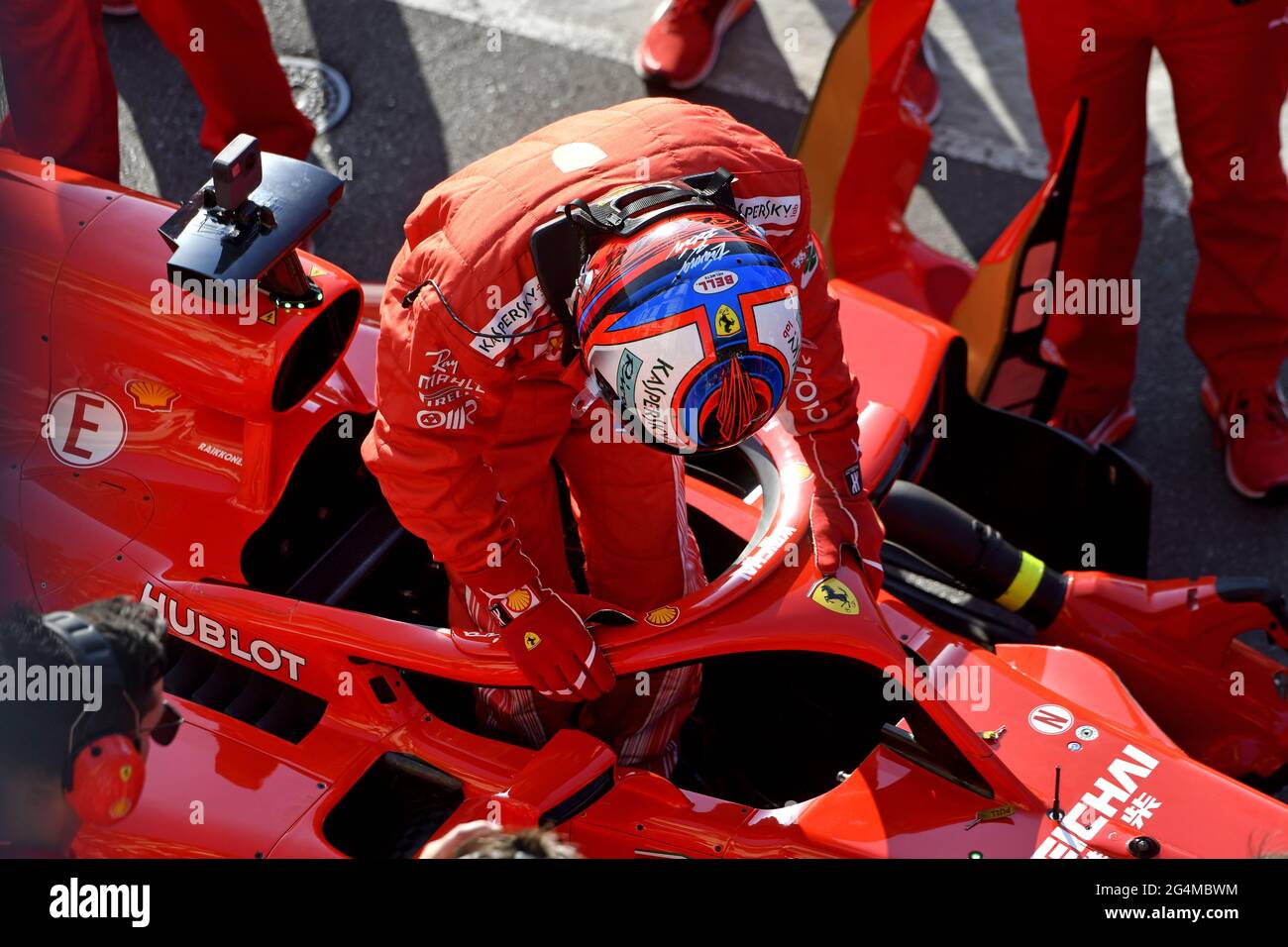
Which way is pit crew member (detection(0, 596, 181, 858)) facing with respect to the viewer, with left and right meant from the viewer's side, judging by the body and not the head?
facing away from the viewer and to the right of the viewer

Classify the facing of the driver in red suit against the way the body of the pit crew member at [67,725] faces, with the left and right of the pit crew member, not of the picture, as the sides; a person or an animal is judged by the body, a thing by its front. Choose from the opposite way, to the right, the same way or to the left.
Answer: to the right

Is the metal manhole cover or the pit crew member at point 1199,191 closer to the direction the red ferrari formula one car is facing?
the pit crew member

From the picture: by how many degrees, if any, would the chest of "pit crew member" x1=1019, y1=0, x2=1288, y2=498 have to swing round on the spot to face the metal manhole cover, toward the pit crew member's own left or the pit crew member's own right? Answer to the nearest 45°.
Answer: approximately 90° to the pit crew member's own right

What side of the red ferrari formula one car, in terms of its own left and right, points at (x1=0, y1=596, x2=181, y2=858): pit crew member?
right

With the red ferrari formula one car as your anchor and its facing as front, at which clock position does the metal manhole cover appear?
The metal manhole cover is roughly at 7 o'clock from the red ferrari formula one car.

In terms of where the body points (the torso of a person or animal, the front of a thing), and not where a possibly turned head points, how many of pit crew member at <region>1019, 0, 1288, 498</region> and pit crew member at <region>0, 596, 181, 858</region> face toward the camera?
1

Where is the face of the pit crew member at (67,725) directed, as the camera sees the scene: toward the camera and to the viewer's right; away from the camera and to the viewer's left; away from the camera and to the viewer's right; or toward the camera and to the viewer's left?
away from the camera and to the viewer's right

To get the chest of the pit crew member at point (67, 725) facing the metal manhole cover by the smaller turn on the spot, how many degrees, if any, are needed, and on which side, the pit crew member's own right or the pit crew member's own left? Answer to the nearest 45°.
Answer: approximately 45° to the pit crew member's own left
